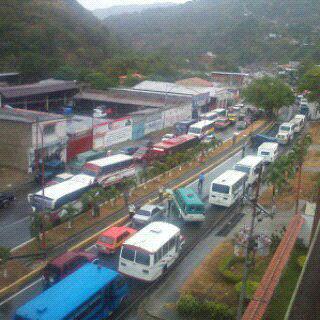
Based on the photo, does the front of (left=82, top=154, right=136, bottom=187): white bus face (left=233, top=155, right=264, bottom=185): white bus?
no

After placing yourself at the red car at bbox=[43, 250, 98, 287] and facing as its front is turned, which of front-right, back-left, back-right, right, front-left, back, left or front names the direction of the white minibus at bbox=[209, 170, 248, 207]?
back

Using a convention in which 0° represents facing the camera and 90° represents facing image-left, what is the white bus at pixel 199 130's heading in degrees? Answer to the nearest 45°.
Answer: approximately 45°

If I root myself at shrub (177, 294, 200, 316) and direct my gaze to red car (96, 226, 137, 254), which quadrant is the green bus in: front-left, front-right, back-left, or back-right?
front-right

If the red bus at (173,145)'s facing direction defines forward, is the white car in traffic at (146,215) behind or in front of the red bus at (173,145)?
in front

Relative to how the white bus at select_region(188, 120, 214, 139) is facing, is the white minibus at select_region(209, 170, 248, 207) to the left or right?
on its left

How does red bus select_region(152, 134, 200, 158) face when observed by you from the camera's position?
facing the viewer and to the left of the viewer

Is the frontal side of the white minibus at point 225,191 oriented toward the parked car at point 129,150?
no

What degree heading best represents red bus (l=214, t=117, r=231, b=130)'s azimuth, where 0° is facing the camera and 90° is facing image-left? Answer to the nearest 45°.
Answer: approximately 45°

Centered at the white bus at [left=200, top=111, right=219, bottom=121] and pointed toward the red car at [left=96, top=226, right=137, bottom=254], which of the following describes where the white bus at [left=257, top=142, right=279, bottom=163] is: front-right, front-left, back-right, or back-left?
front-left

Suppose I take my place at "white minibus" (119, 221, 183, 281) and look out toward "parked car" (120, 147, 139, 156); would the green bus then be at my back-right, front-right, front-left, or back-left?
front-right

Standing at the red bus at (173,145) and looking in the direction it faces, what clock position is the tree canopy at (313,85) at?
The tree canopy is roughly at 6 o'clock from the red bus.
